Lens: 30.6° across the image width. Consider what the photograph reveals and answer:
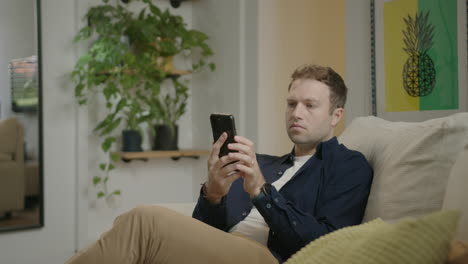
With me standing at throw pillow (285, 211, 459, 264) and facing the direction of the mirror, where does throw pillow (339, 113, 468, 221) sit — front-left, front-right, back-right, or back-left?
front-right

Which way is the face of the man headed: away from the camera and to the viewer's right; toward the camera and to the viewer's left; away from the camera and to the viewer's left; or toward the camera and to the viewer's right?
toward the camera and to the viewer's left

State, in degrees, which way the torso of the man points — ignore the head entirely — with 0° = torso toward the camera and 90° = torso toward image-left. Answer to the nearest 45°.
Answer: approximately 45°

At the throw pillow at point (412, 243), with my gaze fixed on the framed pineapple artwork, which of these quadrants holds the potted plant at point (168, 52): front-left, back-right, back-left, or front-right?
front-left

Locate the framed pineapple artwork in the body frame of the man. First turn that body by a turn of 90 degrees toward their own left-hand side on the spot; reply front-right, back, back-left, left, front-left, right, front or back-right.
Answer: left

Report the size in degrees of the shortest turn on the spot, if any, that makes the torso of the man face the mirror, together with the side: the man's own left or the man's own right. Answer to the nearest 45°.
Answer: approximately 90° to the man's own right
